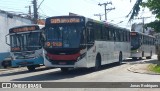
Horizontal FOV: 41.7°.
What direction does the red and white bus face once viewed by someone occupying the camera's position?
facing the viewer and to the left of the viewer
